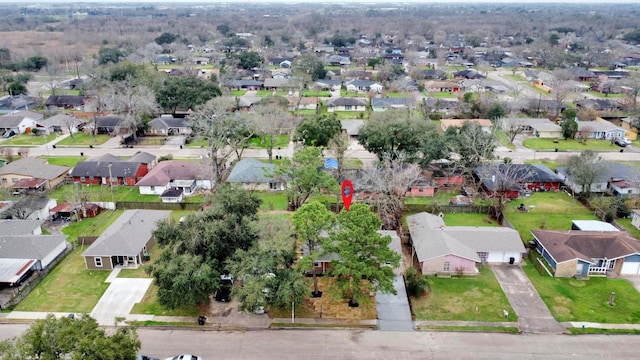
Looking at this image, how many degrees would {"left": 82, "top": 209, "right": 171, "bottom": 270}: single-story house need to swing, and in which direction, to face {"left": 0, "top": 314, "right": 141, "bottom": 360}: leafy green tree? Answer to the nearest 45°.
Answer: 0° — it already faces it

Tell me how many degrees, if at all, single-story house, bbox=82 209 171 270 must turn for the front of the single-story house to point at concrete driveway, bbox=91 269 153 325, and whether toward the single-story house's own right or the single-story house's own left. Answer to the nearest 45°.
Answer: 0° — it already faces it

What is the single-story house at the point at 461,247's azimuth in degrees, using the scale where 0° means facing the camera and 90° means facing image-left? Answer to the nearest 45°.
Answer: approximately 0°

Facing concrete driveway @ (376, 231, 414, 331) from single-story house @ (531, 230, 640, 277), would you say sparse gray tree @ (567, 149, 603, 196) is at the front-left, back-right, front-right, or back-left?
back-right

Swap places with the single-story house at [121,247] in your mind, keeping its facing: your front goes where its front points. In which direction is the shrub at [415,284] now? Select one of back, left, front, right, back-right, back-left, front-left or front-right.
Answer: front-left

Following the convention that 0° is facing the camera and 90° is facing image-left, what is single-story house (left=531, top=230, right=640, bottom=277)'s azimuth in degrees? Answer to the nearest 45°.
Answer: approximately 0°

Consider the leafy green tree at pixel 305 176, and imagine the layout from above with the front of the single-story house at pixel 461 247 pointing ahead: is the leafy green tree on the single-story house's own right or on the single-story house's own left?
on the single-story house's own right

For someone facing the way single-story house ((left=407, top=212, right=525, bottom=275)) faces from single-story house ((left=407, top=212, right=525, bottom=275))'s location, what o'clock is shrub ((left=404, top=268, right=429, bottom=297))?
The shrub is roughly at 1 o'clock from the single-story house.

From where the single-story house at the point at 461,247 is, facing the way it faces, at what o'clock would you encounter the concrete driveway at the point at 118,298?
The concrete driveway is roughly at 2 o'clock from the single-story house.
